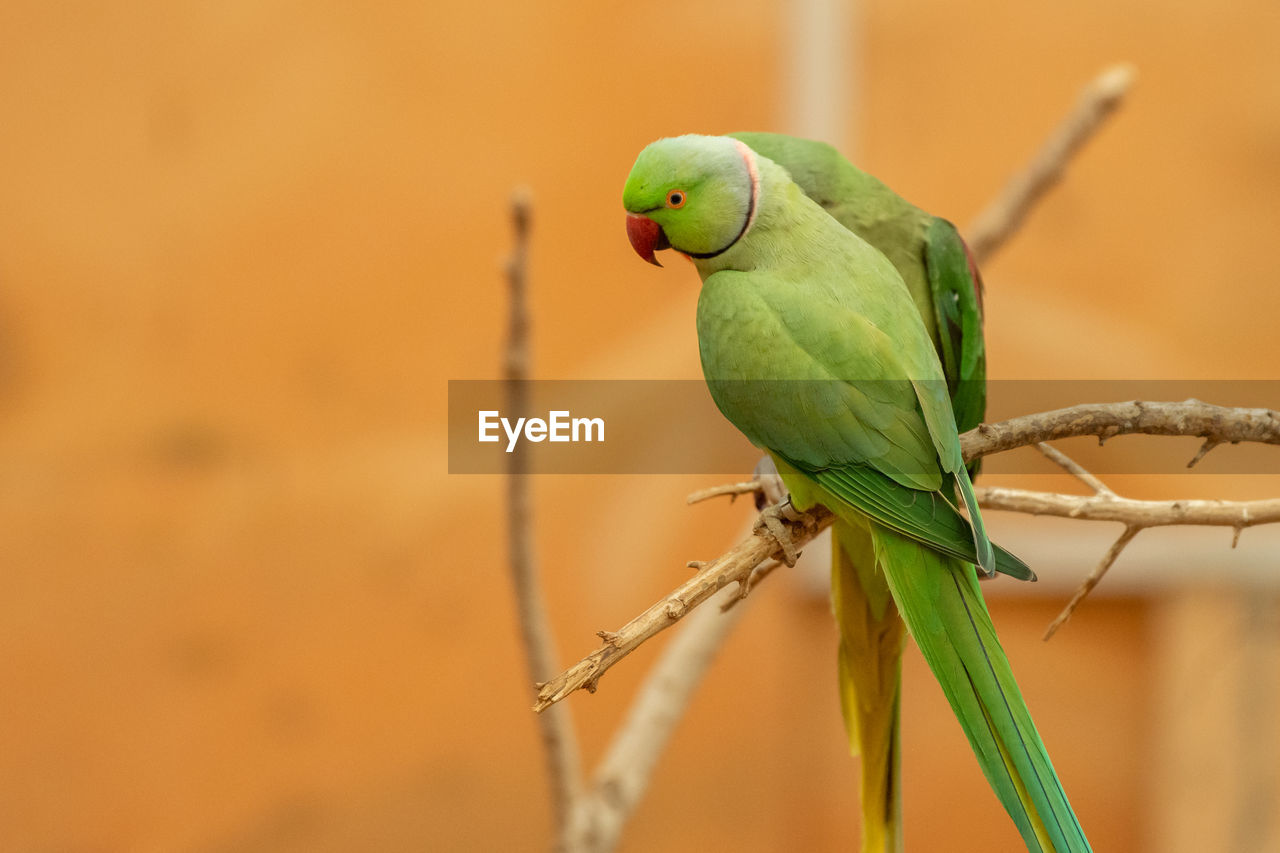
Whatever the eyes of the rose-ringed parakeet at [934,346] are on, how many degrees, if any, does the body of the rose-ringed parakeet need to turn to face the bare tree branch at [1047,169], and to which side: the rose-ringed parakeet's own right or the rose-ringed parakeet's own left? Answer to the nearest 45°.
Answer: approximately 135° to the rose-ringed parakeet's own right

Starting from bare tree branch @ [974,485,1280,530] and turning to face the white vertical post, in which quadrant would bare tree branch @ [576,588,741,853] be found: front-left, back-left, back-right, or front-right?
front-left
